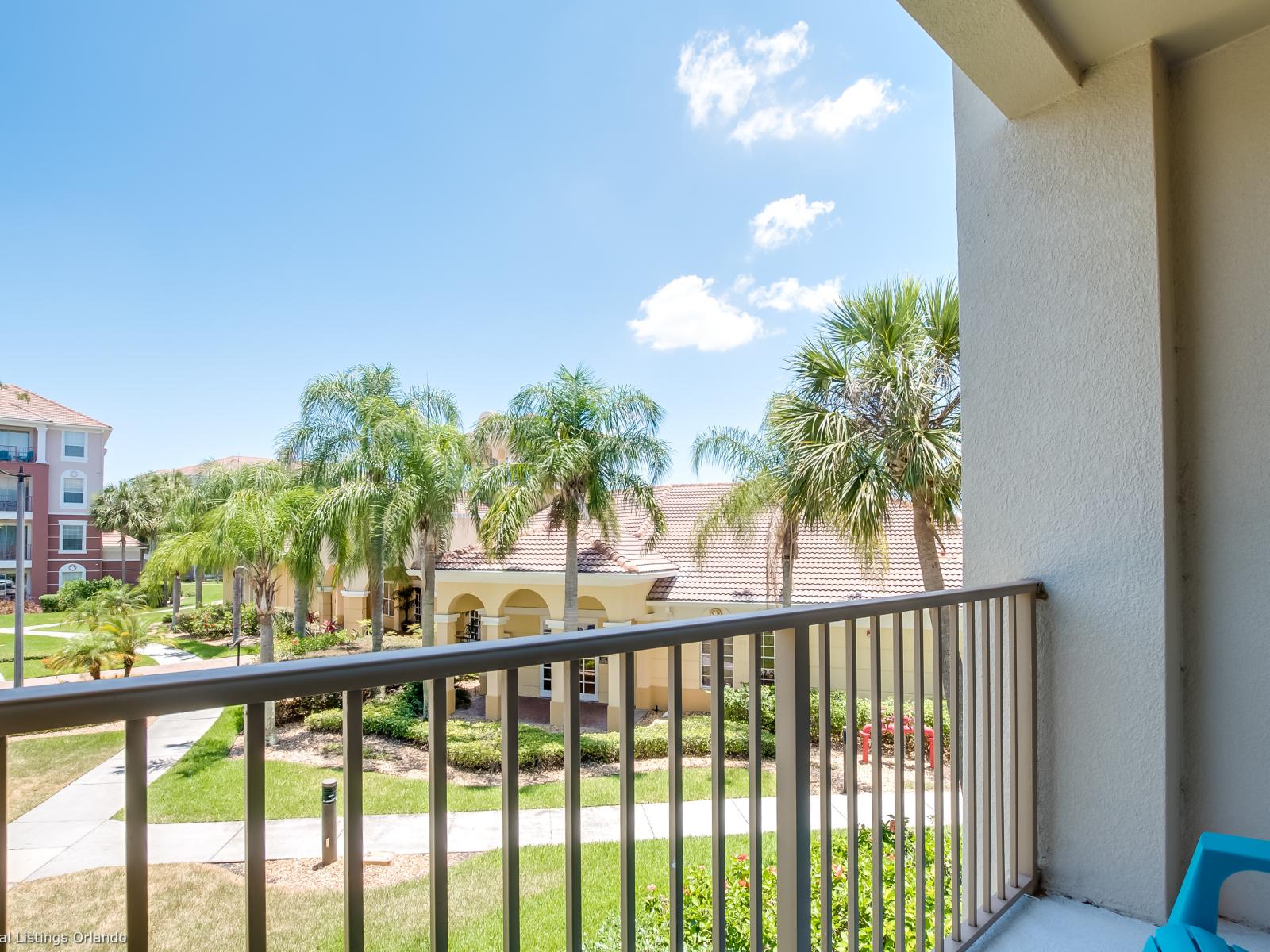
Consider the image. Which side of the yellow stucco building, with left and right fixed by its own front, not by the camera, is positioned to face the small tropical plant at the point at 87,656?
right

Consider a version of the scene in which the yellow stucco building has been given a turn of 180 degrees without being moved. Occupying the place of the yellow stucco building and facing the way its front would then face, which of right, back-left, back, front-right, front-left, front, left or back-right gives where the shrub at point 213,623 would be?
front-left

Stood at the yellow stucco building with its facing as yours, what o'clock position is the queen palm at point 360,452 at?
The queen palm is roughly at 4 o'clock from the yellow stucco building.

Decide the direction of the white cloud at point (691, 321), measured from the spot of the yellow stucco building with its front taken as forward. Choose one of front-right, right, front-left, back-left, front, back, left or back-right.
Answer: back

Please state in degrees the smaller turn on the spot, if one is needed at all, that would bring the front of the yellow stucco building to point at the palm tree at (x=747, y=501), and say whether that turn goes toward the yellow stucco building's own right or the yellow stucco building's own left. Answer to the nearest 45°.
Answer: approximately 45° to the yellow stucco building's own left

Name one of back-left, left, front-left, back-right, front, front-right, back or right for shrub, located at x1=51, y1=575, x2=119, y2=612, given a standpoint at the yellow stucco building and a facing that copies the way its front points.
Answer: back-right

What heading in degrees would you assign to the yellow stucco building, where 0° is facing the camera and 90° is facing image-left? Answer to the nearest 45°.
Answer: approximately 0°

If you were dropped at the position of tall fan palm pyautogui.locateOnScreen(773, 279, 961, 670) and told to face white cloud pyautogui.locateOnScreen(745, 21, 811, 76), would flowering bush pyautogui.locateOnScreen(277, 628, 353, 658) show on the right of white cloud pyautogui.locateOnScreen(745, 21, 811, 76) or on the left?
left

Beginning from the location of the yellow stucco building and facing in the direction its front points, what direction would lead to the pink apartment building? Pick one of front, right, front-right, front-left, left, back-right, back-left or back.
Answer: back-right

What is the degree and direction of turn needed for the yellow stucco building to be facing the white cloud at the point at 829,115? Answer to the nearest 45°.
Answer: approximately 135° to its left

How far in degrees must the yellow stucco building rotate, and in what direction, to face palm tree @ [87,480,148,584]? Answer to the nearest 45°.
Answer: approximately 135° to its right

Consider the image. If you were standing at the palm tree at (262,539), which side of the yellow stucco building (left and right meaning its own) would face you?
right

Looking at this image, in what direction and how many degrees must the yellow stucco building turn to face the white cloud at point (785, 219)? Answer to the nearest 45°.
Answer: approximately 180°
